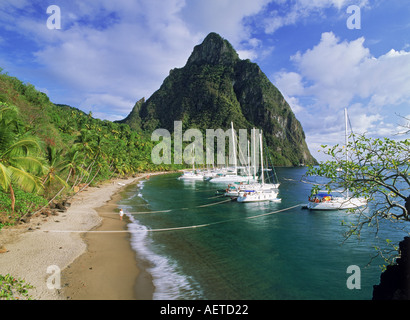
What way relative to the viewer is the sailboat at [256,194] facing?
to the viewer's right

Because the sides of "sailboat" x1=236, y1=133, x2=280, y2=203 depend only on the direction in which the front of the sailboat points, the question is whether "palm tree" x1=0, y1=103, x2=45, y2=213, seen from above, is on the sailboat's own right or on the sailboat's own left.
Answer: on the sailboat's own right
